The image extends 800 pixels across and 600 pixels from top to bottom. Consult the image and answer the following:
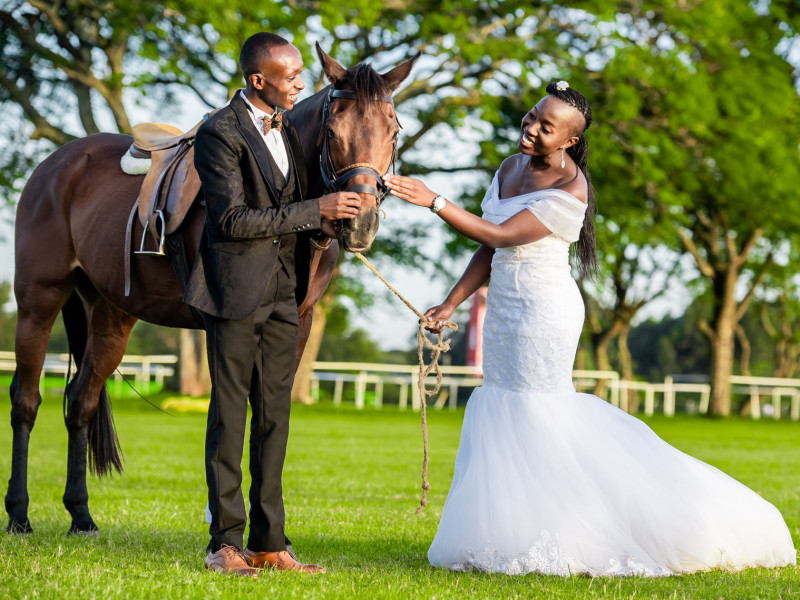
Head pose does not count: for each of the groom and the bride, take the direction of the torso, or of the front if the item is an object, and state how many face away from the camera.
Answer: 0

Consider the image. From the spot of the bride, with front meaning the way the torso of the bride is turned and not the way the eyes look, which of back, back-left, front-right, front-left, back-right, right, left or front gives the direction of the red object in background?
back-right

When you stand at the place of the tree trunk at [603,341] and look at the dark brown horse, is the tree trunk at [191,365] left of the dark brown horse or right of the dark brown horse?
right

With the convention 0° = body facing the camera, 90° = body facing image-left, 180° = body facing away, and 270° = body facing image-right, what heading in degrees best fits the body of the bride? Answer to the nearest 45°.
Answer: approximately 45°

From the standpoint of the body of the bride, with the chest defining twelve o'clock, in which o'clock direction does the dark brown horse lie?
The dark brown horse is roughly at 2 o'clock from the bride.

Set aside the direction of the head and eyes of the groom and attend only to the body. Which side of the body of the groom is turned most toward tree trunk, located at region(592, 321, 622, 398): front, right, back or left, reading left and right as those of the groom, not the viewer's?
left

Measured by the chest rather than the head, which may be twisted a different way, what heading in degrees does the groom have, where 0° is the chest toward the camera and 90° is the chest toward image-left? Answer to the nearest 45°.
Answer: approximately 315°

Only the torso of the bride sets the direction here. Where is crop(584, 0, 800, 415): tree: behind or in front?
behind

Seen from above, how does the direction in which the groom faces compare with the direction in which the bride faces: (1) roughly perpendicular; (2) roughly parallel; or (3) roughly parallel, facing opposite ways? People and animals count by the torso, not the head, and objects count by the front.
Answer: roughly perpendicular

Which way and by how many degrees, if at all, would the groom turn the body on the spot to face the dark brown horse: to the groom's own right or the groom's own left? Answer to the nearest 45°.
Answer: approximately 180°

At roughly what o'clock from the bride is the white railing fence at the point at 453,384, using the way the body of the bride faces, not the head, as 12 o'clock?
The white railing fence is roughly at 4 o'clock from the bride.

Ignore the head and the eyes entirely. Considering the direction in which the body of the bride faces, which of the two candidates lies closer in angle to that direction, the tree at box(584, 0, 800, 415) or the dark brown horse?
the dark brown horse

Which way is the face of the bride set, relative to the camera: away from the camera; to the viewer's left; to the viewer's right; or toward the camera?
to the viewer's left
